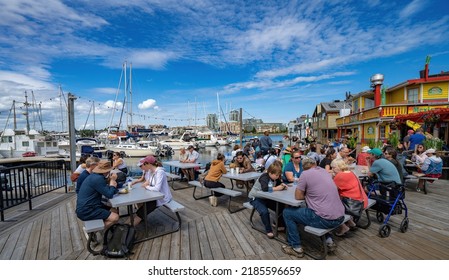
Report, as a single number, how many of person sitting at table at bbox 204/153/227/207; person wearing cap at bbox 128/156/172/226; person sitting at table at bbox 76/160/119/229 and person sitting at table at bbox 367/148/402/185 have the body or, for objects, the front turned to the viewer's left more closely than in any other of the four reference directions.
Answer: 2

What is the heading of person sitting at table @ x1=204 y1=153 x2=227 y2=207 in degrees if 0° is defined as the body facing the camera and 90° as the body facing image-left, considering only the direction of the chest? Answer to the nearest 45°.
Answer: approximately 225°

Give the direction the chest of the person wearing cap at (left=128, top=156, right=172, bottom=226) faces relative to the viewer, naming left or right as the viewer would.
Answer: facing to the left of the viewer

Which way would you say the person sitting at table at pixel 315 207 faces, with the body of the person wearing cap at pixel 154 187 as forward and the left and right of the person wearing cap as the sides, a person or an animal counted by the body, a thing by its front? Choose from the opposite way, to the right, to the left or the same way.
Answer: to the right

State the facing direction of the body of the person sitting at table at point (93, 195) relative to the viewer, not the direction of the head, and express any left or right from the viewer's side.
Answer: facing to the right of the viewer

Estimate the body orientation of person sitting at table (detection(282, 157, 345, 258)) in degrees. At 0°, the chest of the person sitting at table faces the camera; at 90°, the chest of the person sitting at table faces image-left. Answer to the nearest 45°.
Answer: approximately 135°

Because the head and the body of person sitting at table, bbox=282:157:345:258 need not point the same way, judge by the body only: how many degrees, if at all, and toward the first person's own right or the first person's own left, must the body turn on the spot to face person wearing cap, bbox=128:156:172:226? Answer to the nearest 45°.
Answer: approximately 45° to the first person's own left

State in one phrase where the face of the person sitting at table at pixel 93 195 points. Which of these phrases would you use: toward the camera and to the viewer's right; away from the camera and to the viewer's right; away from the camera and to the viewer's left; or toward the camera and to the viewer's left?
away from the camera and to the viewer's right

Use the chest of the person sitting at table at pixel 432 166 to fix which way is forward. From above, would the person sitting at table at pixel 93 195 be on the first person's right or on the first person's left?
on the first person's left
